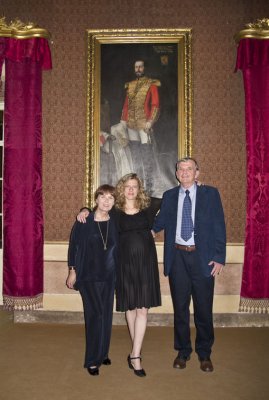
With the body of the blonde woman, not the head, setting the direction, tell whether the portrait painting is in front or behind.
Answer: behind

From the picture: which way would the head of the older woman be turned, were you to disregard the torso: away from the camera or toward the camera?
toward the camera

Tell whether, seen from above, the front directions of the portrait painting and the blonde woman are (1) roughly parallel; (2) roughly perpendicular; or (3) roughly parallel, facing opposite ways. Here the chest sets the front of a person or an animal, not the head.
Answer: roughly parallel

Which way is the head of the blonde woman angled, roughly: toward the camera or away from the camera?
toward the camera

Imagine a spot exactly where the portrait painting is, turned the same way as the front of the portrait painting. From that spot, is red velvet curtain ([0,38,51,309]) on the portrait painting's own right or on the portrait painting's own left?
on the portrait painting's own right

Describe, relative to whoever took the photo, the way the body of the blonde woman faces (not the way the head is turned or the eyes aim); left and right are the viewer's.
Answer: facing the viewer

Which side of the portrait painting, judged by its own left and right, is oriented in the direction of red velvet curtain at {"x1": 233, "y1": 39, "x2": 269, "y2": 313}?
left

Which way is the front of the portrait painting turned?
toward the camera

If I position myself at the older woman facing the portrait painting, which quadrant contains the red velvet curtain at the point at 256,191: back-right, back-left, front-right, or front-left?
front-right

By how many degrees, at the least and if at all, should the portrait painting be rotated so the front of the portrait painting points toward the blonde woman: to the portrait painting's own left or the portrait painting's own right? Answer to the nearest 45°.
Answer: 0° — it already faces them

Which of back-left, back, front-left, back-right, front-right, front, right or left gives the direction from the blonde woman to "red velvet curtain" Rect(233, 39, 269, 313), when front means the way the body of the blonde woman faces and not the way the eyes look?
back-left
